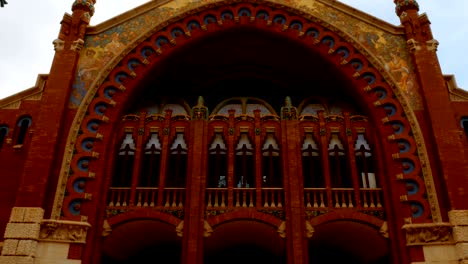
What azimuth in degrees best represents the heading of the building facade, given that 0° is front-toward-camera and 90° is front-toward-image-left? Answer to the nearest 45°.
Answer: approximately 0°
